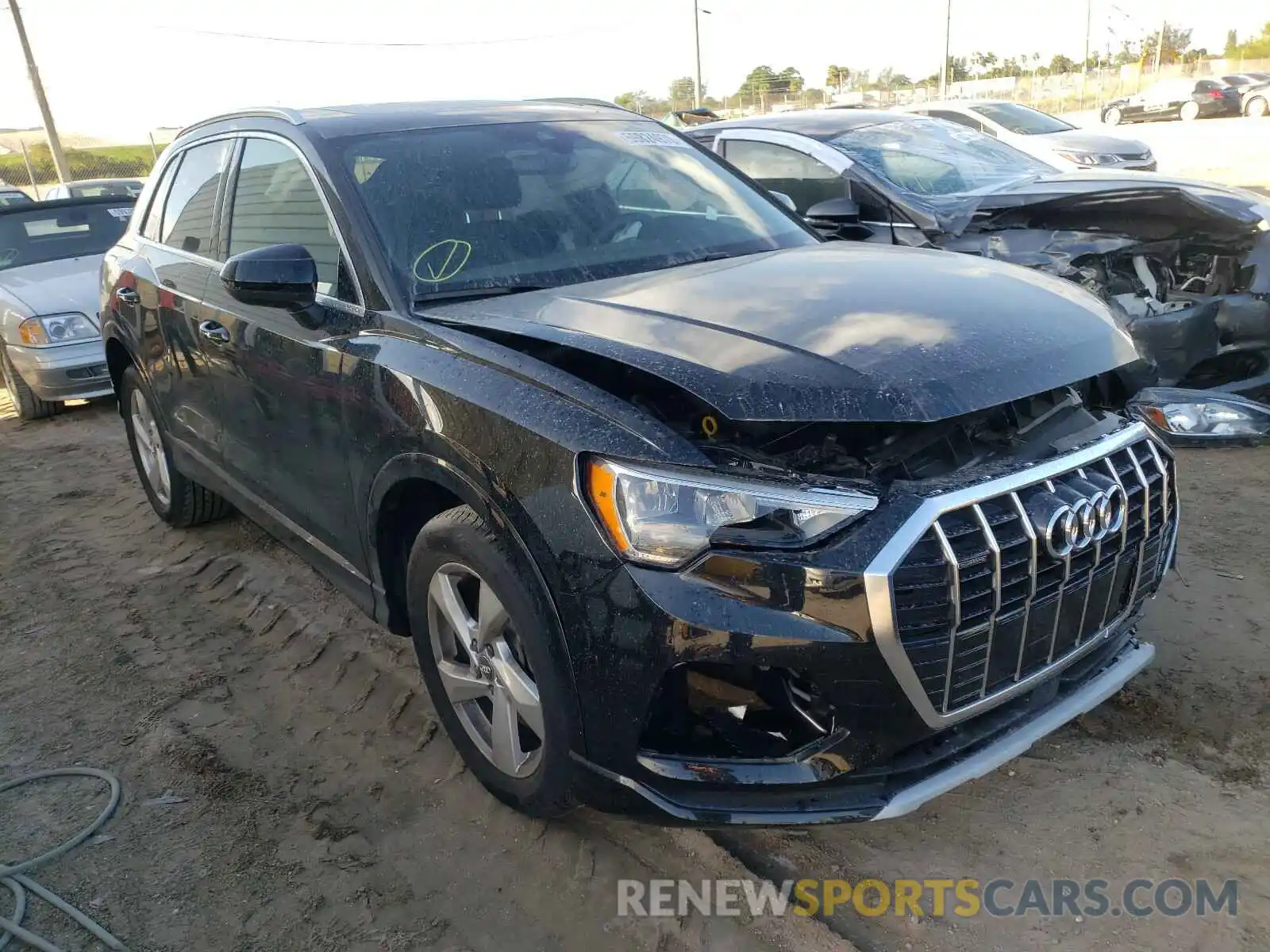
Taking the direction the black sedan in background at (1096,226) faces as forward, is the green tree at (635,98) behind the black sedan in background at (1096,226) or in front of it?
behind

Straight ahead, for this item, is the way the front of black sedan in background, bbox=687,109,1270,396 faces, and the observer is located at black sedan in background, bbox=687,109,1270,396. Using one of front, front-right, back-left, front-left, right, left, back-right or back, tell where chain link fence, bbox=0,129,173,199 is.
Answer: back

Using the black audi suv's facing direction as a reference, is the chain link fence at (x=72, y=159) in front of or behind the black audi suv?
behind

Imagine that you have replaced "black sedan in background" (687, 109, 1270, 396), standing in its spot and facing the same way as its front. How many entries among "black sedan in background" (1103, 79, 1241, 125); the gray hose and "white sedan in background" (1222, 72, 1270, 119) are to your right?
1

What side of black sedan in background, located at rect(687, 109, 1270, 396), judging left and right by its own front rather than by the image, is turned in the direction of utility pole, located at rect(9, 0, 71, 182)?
back

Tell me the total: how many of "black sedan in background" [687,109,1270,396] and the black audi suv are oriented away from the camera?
0

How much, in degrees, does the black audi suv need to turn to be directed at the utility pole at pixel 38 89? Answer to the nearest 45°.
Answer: approximately 180°

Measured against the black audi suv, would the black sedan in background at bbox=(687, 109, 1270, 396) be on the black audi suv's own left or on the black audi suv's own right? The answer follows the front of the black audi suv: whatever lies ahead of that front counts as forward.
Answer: on the black audi suv's own left

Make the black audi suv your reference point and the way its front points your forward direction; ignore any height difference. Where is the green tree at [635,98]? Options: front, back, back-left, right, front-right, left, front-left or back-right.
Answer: back-left

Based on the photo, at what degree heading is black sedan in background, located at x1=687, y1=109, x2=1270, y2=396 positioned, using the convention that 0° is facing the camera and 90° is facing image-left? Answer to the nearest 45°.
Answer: approximately 315°

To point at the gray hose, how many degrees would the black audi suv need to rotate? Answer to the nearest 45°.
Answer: approximately 135° to its right
